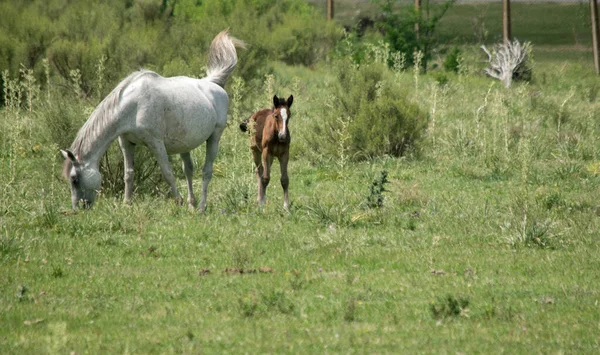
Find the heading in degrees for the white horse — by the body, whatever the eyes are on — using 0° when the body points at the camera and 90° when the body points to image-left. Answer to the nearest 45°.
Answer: approximately 90°

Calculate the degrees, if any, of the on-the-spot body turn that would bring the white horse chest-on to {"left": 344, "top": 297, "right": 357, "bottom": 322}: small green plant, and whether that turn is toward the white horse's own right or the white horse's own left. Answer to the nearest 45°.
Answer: approximately 90° to the white horse's own left

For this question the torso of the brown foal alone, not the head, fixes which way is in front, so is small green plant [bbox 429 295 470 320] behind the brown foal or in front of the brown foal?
in front

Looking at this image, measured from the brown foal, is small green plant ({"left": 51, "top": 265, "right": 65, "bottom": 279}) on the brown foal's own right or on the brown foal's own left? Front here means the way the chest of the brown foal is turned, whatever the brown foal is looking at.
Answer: on the brown foal's own right

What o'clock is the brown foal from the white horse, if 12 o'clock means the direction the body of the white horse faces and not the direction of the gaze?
The brown foal is roughly at 6 o'clock from the white horse.

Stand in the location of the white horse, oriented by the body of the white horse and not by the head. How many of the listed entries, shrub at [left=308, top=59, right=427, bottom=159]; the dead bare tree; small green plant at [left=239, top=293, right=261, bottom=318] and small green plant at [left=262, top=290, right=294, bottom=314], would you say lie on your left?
2

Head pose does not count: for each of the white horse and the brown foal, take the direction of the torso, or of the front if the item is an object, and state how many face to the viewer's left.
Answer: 1

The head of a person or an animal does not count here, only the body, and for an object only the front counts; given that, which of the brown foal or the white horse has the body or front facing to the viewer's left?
the white horse

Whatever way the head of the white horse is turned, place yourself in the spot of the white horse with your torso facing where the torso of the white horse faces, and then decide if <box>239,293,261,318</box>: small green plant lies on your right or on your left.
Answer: on your left

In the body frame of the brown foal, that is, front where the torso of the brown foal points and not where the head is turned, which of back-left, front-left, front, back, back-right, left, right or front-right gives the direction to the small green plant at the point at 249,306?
front-right

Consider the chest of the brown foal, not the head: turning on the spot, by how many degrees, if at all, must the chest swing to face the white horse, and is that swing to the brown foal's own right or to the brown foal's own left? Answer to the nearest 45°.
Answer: approximately 135° to the brown foal's own right

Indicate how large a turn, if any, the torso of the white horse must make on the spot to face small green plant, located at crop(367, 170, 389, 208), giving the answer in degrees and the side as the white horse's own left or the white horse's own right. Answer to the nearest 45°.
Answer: approximately 180°

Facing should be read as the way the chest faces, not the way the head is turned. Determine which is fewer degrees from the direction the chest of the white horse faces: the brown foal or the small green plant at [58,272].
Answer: the small green plant

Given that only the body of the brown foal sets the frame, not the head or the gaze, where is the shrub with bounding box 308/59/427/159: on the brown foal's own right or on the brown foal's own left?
on the brown foal's own left
